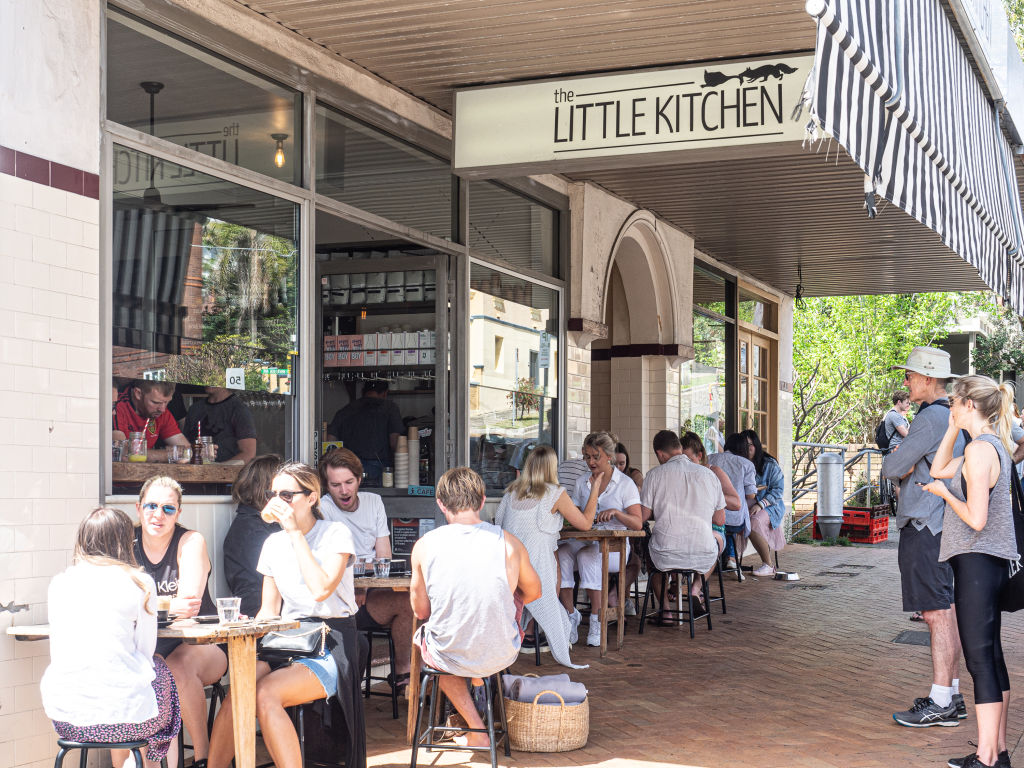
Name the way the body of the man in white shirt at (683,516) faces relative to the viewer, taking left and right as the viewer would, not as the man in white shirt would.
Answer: facing away from the viewer

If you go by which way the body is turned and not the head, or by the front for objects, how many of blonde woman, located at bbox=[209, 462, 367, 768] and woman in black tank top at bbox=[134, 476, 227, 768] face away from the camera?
0

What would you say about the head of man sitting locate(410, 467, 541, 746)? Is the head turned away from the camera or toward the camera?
away from the camera

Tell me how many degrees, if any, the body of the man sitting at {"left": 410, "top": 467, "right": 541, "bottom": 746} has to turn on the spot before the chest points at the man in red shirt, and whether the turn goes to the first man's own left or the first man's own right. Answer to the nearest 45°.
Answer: approximately 45° to the first man's own left

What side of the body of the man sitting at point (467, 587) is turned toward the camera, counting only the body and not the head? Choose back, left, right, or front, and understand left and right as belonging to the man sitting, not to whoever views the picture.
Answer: back

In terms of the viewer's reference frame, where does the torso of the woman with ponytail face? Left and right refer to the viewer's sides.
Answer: facing to the left of the viewer

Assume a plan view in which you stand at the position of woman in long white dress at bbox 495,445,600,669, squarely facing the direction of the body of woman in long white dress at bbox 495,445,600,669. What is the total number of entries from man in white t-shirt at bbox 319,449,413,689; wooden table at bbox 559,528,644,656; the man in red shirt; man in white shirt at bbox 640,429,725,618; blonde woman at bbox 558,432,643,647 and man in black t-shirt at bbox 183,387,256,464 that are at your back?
3

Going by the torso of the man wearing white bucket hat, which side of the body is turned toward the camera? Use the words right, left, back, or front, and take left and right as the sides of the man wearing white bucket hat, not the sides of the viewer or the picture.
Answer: left

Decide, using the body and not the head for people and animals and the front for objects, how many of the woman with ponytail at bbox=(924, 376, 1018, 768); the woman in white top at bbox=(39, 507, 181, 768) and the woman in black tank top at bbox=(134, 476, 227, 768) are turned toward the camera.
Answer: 1

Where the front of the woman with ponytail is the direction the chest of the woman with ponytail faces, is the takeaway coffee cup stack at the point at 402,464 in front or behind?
in front

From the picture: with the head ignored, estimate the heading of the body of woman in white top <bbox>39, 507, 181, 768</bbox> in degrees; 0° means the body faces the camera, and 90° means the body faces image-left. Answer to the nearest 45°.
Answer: approximately 225°
